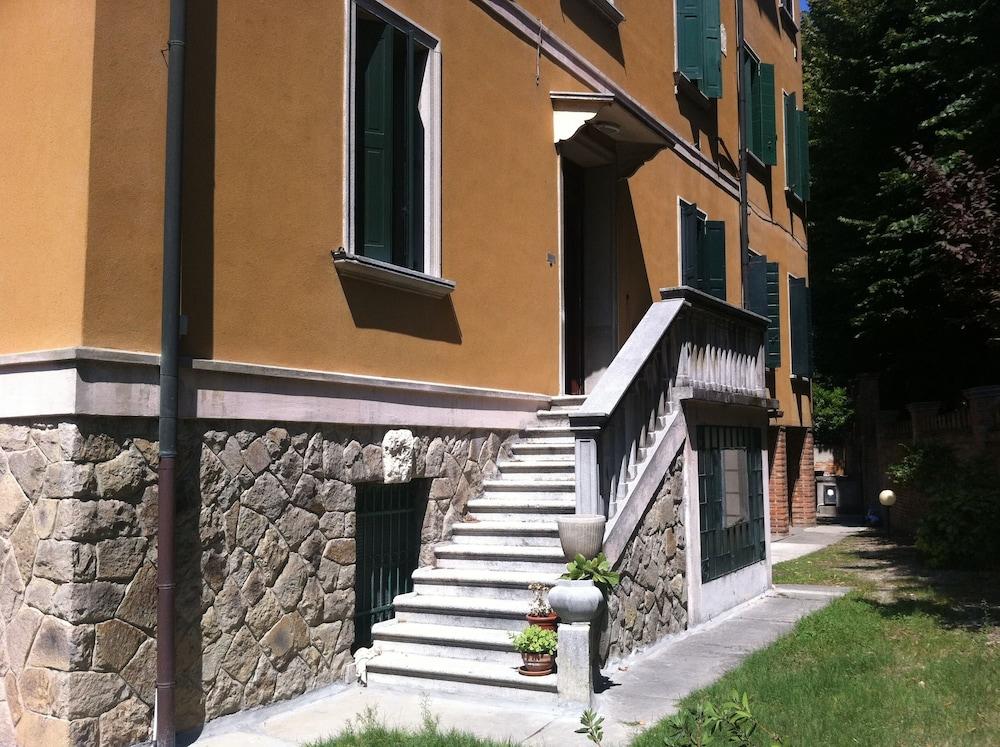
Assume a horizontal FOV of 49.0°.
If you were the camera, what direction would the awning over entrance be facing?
facing the viewer and to the right of the viewer

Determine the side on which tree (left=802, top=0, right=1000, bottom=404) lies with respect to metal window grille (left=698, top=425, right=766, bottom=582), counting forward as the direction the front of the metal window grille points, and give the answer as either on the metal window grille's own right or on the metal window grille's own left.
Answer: on the metal window grille's own left

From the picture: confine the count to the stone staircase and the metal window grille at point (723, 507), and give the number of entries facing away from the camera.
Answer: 0

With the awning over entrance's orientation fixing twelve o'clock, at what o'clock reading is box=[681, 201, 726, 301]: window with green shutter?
The window with green shutter is roughly at 8 o'clock from the awning over entrance.

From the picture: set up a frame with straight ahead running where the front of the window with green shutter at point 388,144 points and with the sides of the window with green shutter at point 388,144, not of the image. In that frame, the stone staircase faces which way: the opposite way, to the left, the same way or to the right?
to the right

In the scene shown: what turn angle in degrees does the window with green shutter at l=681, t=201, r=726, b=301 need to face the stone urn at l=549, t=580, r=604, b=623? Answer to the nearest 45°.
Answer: approximately 45° to its right

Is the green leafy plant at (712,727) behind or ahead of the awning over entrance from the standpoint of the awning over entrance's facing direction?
ahead

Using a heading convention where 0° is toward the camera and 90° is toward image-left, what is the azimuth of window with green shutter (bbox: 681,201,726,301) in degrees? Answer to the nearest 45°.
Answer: approximately 315°

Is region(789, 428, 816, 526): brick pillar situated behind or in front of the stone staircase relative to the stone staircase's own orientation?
behind

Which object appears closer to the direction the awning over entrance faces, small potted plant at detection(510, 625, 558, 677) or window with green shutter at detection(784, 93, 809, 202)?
the small potted plant

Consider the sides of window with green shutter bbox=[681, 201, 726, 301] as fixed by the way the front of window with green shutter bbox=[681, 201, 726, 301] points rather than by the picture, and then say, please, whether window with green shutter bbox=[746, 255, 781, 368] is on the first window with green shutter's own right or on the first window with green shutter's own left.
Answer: on the first window with green shutter's own left

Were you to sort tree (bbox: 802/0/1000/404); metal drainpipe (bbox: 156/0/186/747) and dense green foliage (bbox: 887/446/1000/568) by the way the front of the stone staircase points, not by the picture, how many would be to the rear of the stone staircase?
2

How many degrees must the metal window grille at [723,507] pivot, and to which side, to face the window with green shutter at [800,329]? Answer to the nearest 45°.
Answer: approximately 135° to its left
